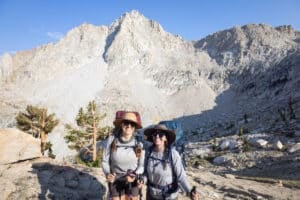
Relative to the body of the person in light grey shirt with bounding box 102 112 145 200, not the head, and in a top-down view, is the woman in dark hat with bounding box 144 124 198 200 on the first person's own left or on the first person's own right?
on the first person's own left

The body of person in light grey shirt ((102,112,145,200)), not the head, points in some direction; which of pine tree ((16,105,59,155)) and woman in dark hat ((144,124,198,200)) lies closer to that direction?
the woman in dark hat

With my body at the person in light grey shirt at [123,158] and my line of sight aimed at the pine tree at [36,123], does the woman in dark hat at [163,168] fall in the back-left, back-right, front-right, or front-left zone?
back-right

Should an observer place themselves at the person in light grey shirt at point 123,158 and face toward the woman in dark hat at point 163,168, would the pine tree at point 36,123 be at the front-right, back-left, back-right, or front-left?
back-left

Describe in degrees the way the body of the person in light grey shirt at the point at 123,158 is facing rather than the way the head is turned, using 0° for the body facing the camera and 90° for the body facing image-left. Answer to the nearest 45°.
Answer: approximately 0°

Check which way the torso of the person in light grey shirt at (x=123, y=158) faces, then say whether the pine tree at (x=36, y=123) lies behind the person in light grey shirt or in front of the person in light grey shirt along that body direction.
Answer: behind
